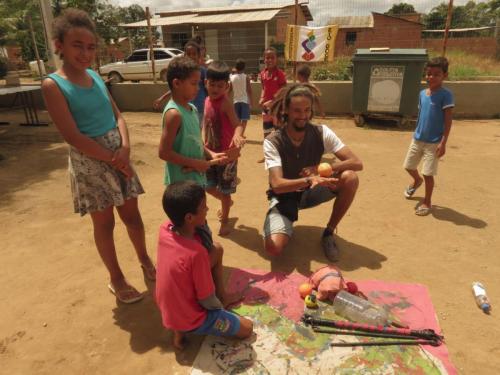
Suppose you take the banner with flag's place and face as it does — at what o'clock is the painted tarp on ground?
The painted tarp on ground is roughly at 12 o'clock from the banner with flag.

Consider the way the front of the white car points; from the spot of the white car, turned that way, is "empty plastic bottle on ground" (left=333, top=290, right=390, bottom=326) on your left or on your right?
on your left

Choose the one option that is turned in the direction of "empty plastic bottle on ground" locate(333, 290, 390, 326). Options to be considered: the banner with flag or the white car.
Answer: the banner with flag

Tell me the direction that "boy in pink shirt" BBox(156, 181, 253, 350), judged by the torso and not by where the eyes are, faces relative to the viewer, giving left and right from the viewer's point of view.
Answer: facing away from the viewer and to the right of the viewer

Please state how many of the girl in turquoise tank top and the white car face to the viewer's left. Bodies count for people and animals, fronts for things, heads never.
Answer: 1

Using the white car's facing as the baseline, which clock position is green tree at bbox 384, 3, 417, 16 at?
The green tree is roughly at 5 o'clock from the white car.

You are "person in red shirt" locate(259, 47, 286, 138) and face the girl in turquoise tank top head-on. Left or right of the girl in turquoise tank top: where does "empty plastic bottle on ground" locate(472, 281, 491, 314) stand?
left

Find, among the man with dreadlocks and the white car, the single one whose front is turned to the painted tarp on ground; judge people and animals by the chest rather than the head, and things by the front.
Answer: the man with dreadlocks

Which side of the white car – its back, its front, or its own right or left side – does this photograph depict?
left

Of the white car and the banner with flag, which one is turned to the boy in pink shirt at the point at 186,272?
the banner with flag

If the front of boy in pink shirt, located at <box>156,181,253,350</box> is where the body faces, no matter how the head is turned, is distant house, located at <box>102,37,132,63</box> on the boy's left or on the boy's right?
on the boy's left

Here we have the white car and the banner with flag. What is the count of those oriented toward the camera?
1

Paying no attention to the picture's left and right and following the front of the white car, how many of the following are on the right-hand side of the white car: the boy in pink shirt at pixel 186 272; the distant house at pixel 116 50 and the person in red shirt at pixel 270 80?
1
